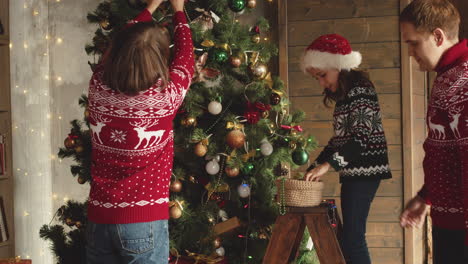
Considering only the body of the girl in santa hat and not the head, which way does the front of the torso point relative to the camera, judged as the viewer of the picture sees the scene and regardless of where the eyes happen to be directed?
to the viewer's left

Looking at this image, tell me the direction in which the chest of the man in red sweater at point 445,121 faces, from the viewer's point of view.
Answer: to the viewer's left

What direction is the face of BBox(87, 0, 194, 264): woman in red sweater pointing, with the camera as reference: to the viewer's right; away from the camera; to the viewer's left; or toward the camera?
away from the camera

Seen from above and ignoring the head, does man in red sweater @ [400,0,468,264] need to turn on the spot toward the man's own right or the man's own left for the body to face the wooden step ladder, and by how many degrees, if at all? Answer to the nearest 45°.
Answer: approximately 45° to the man's own right

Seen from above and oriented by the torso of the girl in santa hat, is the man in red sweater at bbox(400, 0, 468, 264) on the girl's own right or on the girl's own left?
on the girl's own left

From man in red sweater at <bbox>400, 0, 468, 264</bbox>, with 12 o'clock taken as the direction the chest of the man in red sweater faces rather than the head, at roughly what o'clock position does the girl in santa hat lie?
The girl in santa hat is roughly at 2 o'clock from the man in red sweater.

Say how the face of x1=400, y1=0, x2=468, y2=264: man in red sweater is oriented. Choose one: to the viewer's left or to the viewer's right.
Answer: to the viewer's left
